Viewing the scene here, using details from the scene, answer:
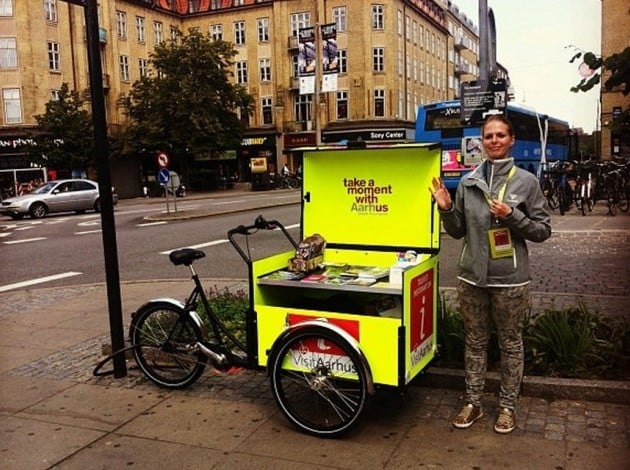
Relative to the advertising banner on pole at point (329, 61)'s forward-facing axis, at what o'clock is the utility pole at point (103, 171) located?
The utility pole is roughly at 12 o'clock from the advertising banner on pole.

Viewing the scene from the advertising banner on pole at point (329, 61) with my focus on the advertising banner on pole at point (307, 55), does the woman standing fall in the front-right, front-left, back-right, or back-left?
back-left

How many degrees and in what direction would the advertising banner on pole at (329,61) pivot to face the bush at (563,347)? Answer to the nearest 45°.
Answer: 0° — it already faces it

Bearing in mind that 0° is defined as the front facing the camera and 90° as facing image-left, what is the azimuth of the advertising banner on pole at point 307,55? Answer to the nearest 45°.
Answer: approximately 0°

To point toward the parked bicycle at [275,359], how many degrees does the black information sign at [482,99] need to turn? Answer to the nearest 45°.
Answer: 0° — it already faces it

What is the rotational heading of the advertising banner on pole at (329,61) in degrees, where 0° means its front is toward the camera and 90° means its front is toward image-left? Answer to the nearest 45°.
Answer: approximately 0°

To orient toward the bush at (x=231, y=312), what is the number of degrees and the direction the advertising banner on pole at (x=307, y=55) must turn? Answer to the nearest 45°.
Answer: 0° — it already faces it
